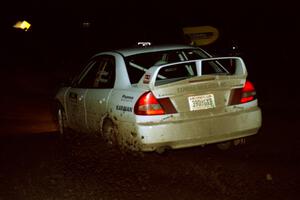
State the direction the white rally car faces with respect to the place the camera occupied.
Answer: facing away from the viewer and to the left of the viewer
